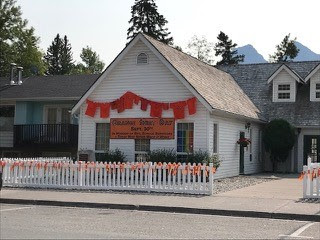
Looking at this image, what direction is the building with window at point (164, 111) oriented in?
toward the camera

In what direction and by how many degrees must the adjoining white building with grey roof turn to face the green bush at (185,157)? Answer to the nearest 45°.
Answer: approximately 45° to its right

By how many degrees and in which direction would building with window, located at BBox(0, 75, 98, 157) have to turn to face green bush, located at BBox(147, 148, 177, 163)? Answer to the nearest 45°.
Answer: approximately 45° to its left

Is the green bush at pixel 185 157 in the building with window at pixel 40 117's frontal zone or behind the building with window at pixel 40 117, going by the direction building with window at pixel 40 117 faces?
frontal zone

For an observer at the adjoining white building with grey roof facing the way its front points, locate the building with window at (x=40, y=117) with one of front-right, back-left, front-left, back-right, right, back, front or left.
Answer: right

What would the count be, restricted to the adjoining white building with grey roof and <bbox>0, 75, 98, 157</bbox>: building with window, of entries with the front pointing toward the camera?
2

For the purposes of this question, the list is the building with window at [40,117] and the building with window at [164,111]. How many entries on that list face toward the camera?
2

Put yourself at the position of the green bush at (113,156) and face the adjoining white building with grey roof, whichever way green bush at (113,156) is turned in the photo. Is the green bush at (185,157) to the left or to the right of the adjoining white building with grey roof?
right

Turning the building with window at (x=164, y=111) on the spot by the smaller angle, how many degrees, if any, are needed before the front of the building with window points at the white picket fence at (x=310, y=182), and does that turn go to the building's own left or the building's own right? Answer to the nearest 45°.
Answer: approximately 45° to the building's own left

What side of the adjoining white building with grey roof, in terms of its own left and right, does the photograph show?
front
